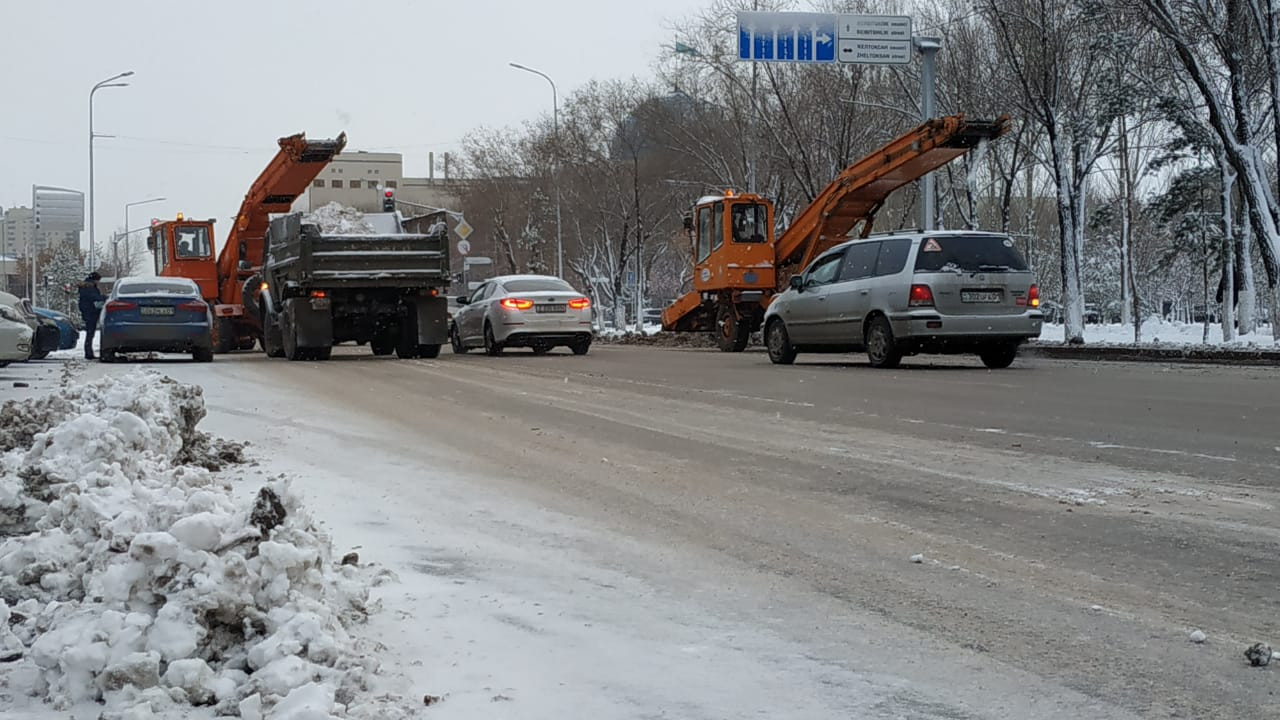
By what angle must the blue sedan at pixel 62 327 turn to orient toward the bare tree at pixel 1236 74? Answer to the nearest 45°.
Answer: approximately 45° to its right

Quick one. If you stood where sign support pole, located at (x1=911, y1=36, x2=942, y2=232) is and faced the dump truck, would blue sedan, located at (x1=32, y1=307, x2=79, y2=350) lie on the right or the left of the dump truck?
right

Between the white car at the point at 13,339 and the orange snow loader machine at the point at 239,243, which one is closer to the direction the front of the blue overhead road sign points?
the white car

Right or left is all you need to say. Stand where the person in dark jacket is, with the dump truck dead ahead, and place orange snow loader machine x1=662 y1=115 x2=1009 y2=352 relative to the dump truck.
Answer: left

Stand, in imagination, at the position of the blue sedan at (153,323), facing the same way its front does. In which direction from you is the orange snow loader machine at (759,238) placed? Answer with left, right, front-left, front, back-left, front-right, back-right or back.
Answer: right

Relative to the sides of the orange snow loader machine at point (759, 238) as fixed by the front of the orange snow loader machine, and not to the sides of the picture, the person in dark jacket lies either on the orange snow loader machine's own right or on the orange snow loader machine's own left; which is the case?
on the orange snow loader machine's own left

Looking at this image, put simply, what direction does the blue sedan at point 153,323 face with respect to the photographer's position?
facing away from the viewer

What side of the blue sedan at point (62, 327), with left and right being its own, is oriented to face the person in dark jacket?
right

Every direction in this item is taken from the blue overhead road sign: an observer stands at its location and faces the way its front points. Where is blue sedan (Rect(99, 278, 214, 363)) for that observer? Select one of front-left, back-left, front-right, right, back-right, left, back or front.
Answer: front-right
